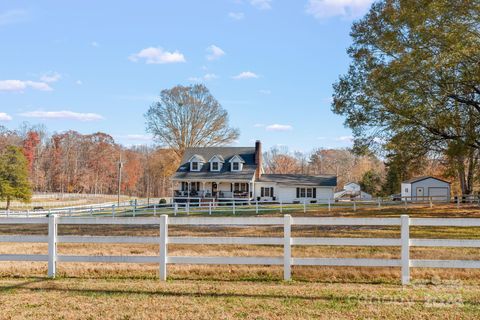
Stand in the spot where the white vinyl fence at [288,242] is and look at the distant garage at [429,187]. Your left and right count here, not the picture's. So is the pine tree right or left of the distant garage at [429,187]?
left

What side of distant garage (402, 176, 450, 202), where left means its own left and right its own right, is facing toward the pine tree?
right

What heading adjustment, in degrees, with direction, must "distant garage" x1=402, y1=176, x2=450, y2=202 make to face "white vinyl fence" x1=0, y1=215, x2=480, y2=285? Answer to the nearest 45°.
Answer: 0° — it already faces it

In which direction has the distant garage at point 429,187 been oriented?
toward the camera

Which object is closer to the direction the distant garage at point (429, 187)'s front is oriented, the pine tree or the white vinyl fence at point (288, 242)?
the white vinyl fence
